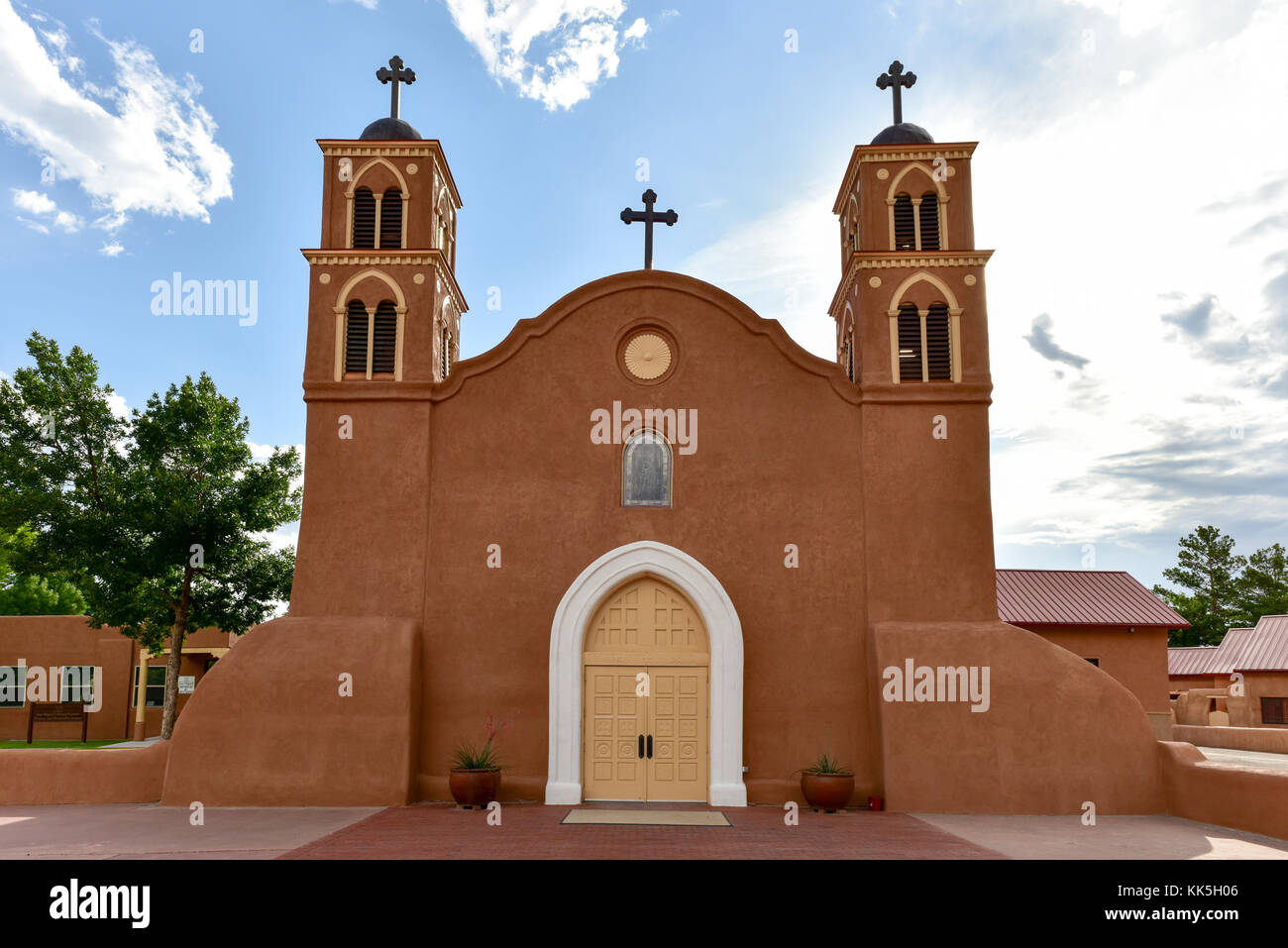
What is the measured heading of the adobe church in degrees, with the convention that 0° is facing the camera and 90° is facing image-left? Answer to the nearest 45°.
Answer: approximately 0°

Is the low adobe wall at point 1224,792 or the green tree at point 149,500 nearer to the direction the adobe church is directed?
the low adobe wall

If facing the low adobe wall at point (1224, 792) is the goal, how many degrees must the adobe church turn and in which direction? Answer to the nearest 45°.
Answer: approximately 90° to its left

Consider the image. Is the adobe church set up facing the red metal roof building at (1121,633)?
no

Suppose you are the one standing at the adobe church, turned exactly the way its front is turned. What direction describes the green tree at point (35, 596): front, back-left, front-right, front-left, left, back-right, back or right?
back-right

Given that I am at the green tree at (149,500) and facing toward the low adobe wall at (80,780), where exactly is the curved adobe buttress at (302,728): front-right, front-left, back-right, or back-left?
front-left

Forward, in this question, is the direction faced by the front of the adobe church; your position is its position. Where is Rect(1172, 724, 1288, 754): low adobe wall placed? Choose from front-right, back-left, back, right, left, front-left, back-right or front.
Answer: back-left

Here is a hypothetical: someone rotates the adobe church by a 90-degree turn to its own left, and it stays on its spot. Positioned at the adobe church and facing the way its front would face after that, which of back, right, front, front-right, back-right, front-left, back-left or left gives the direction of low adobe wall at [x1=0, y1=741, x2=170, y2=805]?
back

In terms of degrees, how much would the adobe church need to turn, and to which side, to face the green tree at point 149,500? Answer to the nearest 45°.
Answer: approximately 135° to its right

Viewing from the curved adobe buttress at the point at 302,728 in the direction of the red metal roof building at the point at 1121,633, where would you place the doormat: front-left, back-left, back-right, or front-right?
front-right
